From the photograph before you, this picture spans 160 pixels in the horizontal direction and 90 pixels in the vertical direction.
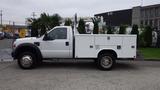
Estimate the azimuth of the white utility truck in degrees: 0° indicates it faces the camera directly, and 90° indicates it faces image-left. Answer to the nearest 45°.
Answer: approximately 90°
